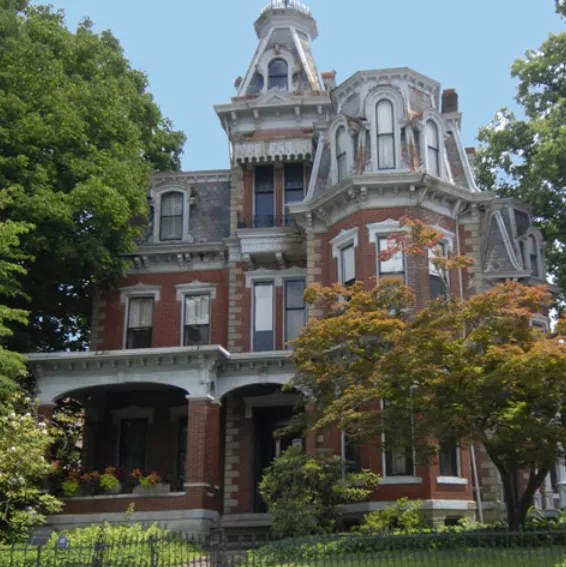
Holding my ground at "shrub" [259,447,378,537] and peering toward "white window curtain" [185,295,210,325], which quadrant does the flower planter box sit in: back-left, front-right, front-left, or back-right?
front-left

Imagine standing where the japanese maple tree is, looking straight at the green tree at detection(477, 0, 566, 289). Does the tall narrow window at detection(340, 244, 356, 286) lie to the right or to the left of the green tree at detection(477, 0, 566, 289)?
left

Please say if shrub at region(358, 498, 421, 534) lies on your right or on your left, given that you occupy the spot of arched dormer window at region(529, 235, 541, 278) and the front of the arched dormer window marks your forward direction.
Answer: on your right

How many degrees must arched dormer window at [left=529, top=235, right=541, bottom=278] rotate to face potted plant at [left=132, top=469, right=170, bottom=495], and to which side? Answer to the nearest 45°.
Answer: approximately 135° to its right

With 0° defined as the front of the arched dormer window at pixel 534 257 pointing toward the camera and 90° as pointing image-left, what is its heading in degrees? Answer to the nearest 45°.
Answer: approximately 270°

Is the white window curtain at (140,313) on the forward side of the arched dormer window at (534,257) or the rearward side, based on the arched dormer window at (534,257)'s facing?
on the rearward side

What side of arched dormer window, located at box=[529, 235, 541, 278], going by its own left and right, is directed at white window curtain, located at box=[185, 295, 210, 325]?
back

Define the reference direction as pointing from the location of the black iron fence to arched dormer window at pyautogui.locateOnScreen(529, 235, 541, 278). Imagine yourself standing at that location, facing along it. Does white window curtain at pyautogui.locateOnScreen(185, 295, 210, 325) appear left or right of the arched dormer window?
left

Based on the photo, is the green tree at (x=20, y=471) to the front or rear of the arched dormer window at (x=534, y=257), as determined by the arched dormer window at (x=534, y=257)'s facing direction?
to the rear

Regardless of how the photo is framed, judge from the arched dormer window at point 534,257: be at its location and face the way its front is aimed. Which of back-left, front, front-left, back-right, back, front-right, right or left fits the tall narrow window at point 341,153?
back-right

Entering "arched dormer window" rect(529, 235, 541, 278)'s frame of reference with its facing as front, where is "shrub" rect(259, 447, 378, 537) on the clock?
The shrub is roughly at 4 o'clock from the arched dormer window.

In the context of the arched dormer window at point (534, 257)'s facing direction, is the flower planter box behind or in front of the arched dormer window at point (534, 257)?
behind
